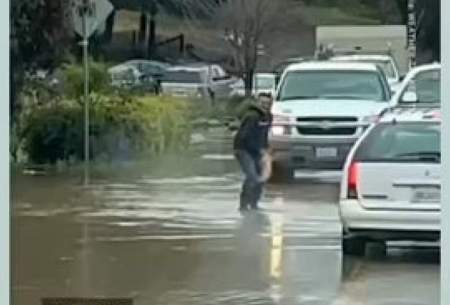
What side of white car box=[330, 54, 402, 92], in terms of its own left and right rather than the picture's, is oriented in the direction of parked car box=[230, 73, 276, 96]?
right

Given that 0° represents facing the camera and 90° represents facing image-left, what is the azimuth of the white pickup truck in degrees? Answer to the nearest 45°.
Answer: approximately 0°

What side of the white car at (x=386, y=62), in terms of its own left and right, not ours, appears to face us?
front

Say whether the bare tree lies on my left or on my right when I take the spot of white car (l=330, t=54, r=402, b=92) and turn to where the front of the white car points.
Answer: on my right

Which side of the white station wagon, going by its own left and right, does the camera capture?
back

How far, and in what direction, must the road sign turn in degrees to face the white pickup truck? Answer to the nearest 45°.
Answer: approximately 90° to its right

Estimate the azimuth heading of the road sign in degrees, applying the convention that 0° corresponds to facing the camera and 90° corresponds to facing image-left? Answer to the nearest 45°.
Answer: approximately 180°
